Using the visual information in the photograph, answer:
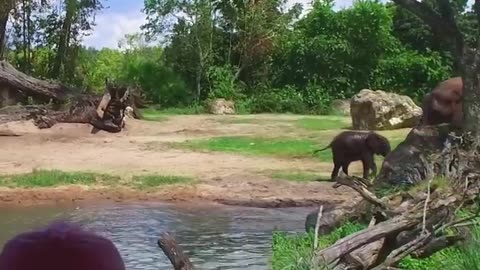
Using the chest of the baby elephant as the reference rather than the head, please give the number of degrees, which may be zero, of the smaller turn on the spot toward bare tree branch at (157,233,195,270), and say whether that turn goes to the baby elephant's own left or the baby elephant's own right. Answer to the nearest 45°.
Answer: approximately 90° to the baby elephant's own right

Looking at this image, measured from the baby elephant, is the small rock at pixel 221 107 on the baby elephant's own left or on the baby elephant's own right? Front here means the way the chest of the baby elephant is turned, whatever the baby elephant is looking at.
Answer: on the baby elephant's own left

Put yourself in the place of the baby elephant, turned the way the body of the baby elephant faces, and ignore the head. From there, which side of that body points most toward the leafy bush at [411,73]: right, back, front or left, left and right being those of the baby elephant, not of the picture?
left

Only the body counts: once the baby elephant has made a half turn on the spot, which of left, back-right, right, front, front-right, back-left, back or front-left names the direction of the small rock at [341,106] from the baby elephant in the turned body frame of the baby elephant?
right

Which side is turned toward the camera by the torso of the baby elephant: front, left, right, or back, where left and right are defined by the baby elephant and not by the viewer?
right

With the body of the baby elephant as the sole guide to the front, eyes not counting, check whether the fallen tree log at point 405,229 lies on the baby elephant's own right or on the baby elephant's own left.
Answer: on the baby elephant's own right

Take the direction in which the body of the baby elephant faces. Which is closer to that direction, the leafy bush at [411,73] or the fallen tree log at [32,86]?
the leafy bush

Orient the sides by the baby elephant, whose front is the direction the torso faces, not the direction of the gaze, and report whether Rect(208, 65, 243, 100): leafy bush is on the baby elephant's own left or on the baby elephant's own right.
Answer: on the baby elephant's own left

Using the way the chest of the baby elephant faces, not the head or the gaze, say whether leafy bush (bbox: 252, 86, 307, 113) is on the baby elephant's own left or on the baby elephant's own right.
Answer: on the baby elephant's own left

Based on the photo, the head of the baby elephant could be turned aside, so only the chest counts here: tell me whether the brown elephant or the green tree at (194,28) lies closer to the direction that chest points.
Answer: the brown elephant
